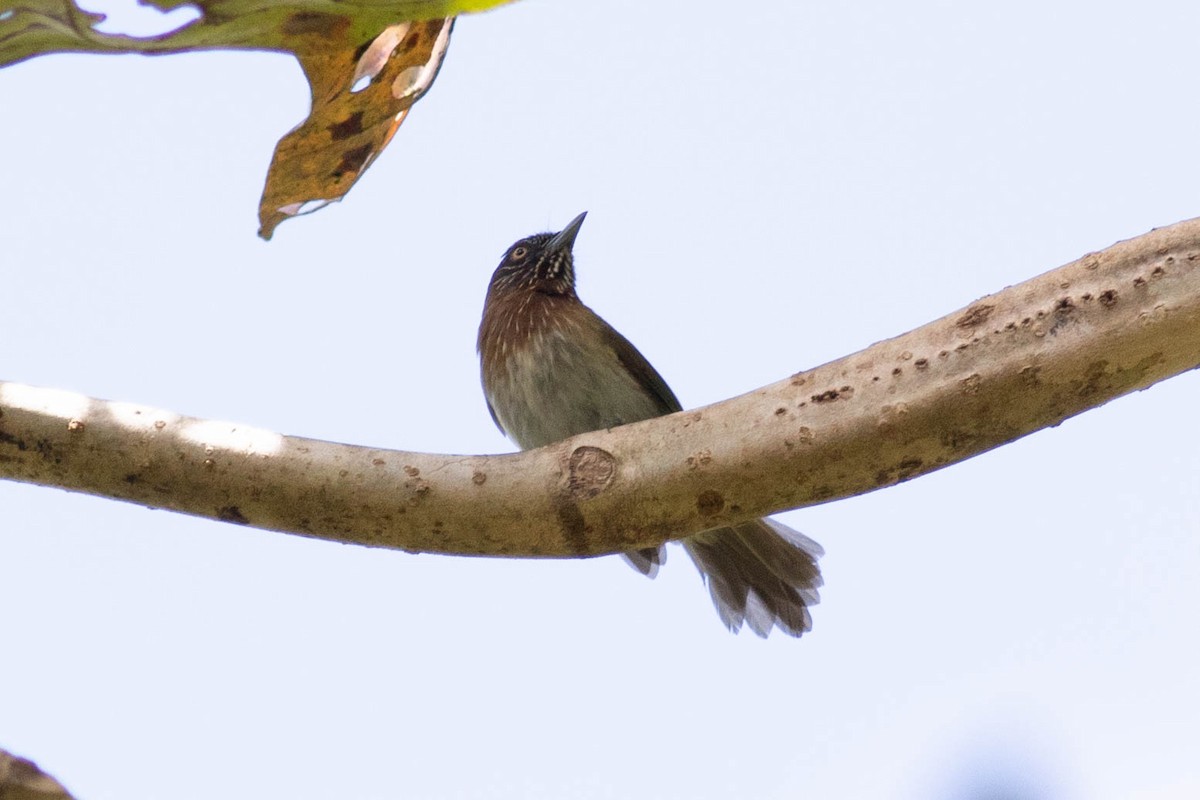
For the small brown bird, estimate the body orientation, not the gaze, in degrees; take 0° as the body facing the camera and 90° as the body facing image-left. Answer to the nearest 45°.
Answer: approximately 45°
